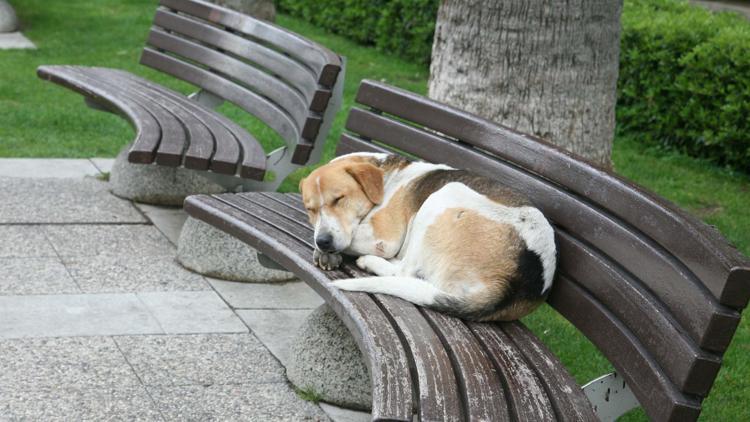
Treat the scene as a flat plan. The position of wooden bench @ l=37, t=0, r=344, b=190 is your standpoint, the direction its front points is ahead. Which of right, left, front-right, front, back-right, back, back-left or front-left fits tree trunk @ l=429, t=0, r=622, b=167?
left

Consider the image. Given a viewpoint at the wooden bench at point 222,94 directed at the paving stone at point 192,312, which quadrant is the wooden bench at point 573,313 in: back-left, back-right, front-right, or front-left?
front-left

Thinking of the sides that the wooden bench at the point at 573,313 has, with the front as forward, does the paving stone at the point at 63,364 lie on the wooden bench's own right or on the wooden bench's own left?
on the wooden bench's own right

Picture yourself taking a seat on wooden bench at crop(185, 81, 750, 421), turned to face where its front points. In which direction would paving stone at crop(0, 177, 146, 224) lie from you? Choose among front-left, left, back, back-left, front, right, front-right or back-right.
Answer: right

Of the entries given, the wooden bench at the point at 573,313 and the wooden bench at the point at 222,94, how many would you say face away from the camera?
0

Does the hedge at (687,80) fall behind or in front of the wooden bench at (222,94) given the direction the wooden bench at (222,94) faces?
behind

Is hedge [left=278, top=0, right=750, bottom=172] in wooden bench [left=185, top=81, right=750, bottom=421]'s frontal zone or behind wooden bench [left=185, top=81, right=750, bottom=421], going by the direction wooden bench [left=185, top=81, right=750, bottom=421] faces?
behind

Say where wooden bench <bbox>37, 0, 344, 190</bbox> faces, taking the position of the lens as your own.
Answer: facing the viewer and to the left of the viewer

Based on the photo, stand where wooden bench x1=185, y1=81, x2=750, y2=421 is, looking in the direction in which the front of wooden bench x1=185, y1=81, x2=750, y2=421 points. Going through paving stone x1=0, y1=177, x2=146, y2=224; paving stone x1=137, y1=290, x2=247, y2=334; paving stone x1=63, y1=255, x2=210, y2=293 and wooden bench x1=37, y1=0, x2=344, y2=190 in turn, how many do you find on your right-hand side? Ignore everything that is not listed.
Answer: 4

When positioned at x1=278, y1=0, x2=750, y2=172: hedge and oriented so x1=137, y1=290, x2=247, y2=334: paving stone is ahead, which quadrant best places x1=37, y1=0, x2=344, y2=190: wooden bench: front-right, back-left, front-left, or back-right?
front-right

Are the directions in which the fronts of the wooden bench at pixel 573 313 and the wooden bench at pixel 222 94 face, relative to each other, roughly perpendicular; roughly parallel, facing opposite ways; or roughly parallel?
roughly parallel

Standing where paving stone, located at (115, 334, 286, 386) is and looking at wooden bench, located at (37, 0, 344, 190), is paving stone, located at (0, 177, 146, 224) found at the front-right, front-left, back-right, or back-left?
front-left
